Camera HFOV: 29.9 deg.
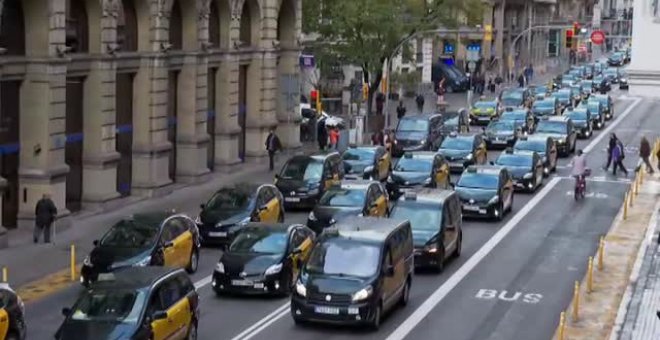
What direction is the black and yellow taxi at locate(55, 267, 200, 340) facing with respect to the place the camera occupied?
facing the viewer and to the left of the viewer

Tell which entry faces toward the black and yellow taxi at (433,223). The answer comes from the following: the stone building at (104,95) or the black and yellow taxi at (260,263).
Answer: the stone building

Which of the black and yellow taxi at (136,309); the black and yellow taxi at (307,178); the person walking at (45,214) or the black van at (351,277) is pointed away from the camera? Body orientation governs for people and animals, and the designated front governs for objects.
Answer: the person walking

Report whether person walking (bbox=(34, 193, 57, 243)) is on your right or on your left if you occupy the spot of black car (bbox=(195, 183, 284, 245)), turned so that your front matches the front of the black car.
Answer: on your right

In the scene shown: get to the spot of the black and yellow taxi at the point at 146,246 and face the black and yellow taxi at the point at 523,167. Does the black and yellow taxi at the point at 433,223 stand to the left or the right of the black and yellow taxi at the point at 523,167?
right

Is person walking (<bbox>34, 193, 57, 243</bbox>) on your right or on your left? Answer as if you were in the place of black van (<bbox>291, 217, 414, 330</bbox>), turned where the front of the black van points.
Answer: on your right

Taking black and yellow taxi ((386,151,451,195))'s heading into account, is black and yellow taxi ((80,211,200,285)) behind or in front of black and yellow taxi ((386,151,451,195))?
in front

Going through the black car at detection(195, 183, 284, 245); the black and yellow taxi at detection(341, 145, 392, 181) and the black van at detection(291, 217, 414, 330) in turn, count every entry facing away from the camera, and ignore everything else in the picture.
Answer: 0

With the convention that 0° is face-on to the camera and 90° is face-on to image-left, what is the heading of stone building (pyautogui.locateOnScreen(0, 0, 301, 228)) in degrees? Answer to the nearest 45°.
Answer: approximately 315°

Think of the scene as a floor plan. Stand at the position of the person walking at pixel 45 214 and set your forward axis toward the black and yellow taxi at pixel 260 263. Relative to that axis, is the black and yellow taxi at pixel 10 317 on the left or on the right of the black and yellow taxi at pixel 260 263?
right

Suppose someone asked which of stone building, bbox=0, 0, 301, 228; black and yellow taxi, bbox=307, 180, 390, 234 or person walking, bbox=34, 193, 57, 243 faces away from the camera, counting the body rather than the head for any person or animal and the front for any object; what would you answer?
the person walking

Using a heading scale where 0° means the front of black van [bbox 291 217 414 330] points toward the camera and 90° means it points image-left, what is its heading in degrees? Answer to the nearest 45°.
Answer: approximately 45°

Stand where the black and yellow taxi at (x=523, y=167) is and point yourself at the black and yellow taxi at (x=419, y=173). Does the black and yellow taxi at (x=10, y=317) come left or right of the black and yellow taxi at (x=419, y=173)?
left

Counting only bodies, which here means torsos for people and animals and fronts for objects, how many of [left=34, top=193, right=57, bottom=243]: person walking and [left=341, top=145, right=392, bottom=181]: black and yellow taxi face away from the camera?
1
